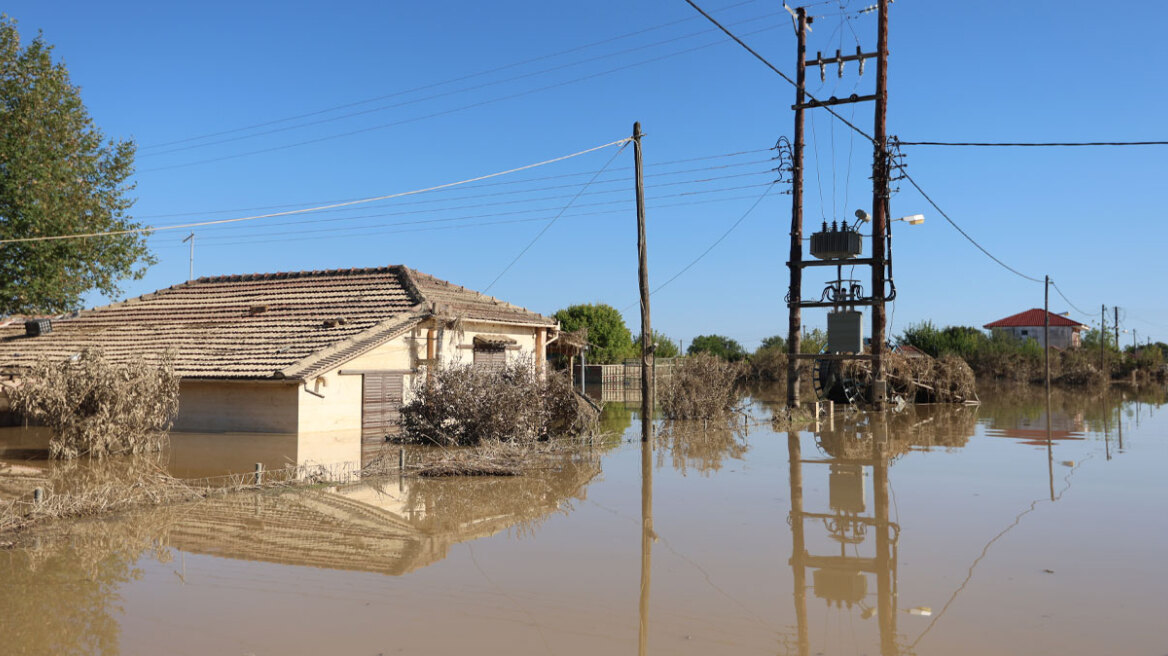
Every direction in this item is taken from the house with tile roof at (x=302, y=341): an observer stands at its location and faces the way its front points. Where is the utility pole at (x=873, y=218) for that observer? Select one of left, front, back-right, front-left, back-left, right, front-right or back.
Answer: front-left

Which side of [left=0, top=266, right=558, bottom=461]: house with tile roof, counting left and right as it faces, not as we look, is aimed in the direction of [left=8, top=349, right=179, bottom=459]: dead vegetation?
right

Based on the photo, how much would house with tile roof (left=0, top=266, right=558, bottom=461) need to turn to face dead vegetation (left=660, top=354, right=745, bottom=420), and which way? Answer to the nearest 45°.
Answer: approximately 45° to its left

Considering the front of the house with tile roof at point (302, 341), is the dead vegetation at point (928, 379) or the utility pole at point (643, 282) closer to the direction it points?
the utility pole

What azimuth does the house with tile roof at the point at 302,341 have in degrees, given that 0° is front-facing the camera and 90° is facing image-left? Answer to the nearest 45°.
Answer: approximately 315°

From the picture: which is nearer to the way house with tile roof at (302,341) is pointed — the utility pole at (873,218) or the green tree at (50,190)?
the utility pole

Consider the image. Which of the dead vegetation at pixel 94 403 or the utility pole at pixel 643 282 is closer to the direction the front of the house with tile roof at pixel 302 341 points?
the utility pole

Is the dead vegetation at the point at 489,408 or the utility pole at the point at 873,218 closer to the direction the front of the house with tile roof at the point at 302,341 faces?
the dead vegetation

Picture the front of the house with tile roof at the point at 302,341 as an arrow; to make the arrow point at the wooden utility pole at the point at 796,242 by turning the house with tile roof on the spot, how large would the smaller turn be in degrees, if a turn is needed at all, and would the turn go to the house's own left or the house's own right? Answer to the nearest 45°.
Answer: approximately 45° to the house's own left

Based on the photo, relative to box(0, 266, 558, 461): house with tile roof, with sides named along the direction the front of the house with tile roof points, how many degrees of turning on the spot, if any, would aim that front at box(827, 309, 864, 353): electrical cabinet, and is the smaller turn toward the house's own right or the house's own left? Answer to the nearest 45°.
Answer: approximately 45° to the house's own left

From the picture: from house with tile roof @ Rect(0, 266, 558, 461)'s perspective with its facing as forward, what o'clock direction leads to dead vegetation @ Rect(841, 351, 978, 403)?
The dead vegetation is roughly at 10 o'clock from the house with tile roof.

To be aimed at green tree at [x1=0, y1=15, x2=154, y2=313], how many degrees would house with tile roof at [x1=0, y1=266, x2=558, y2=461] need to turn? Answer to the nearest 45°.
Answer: approximately 180°
